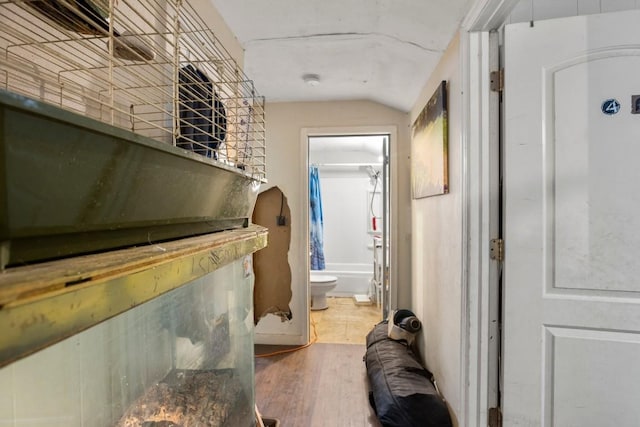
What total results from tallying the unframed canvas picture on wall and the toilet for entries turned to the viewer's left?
1

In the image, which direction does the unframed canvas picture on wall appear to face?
to the viewer's left

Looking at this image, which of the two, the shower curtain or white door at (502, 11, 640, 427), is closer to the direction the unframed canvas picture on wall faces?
the shower curtain

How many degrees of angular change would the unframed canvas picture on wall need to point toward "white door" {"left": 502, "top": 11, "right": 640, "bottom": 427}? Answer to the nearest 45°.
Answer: approximately 135° to its left

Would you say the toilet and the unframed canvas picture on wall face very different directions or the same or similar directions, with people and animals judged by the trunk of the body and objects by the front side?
very different directions
